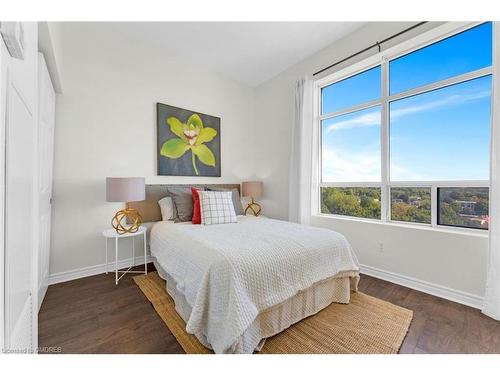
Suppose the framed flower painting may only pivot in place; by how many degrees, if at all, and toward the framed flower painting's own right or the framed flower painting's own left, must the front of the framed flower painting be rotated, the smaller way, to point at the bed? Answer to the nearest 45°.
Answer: approximately 45° to the framed flower painting's own right

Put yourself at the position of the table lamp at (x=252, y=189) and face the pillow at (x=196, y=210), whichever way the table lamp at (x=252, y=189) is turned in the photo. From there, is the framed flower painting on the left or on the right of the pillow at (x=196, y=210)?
right

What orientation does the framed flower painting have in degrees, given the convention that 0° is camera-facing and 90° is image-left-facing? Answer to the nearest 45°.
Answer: approximately 315°

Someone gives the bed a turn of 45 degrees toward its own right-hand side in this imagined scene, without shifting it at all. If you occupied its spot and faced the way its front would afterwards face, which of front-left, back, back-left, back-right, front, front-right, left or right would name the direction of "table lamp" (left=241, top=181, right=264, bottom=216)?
back

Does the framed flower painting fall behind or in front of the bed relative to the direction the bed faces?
behind

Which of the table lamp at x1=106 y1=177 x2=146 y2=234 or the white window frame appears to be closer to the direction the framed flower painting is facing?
the white window frame

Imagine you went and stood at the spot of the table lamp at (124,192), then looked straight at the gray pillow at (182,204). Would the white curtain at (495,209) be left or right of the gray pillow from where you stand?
right

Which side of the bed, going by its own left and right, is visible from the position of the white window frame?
left

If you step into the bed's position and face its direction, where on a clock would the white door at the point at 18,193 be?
The white door is roughly at 3 o'clock from the bed.
